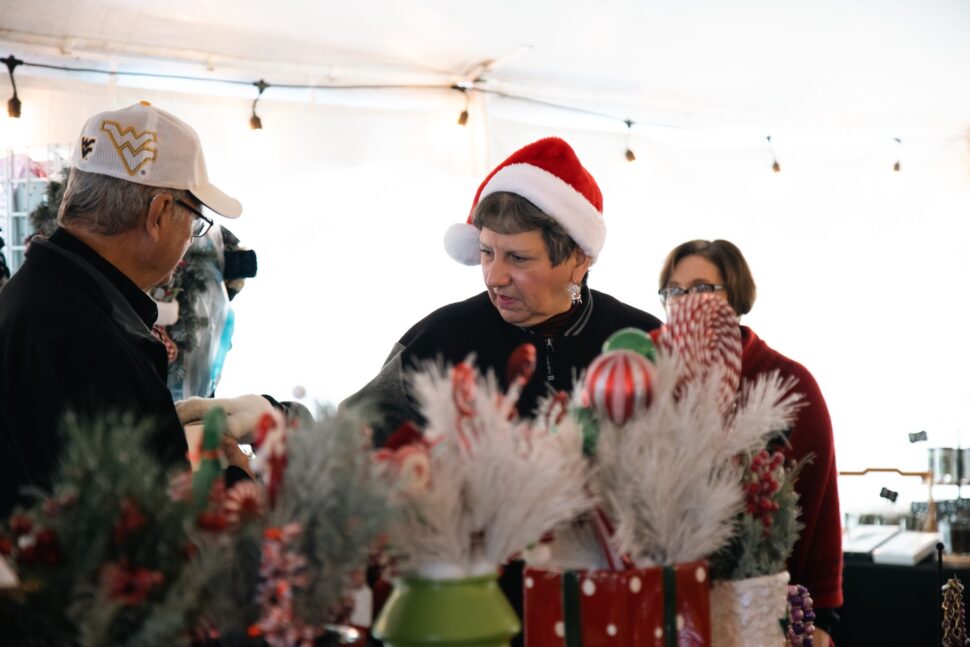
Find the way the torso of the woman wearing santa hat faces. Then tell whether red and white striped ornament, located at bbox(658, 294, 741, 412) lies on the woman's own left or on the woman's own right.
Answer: on the woman's own left

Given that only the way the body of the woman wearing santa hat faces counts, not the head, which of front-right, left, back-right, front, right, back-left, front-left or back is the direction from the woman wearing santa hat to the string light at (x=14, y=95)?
right

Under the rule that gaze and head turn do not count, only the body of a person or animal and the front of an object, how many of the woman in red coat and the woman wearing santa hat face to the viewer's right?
0

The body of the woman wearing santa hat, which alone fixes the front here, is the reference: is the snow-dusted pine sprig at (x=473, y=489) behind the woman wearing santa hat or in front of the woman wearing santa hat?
in front

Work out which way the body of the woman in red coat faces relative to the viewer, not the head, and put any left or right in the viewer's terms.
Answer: facing the viewer and to the left of the viewer

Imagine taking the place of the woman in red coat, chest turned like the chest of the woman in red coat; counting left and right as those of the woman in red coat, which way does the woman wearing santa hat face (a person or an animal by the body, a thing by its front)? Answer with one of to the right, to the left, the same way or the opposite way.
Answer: the same way

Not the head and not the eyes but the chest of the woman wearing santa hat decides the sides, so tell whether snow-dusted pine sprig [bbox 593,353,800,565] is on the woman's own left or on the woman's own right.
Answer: on the woman's own left

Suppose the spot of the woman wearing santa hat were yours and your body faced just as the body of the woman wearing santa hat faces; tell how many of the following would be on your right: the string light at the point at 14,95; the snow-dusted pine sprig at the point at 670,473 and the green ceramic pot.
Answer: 1

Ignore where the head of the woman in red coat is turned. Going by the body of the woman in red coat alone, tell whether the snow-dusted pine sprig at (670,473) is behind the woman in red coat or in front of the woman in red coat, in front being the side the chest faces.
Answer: in front

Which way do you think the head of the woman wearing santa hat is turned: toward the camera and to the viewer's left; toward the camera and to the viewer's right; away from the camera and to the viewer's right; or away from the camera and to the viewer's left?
toward the camera and to the viewer's left
